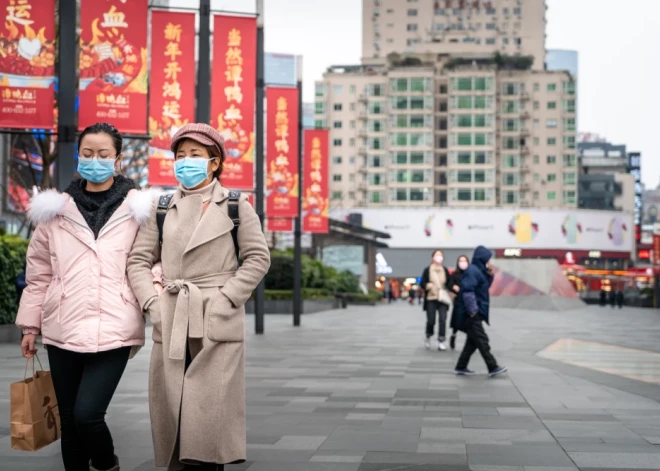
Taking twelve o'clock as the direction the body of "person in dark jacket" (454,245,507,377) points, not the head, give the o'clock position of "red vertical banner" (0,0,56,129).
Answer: The red vertical banner is roughly at 5 o'clock from the person in dark jacket.

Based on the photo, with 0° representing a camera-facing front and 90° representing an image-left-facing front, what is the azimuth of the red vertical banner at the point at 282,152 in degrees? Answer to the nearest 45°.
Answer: approximately 0°

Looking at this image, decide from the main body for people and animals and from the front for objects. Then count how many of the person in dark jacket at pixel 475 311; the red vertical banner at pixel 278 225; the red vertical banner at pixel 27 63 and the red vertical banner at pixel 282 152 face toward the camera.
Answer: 3

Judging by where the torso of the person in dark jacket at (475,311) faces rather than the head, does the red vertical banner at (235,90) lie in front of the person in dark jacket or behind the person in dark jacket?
behind

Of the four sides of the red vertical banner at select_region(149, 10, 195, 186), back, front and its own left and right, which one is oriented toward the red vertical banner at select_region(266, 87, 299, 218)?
back

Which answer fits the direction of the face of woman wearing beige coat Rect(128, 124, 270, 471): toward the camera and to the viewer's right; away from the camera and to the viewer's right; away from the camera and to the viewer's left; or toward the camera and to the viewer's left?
toward the camera and to the viewer's left

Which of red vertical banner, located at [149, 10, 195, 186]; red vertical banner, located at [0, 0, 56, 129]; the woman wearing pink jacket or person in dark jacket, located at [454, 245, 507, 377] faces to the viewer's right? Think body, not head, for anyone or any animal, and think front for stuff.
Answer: the person in dark jacket

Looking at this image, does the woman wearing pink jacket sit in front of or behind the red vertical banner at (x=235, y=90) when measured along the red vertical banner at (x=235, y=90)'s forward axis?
in front
